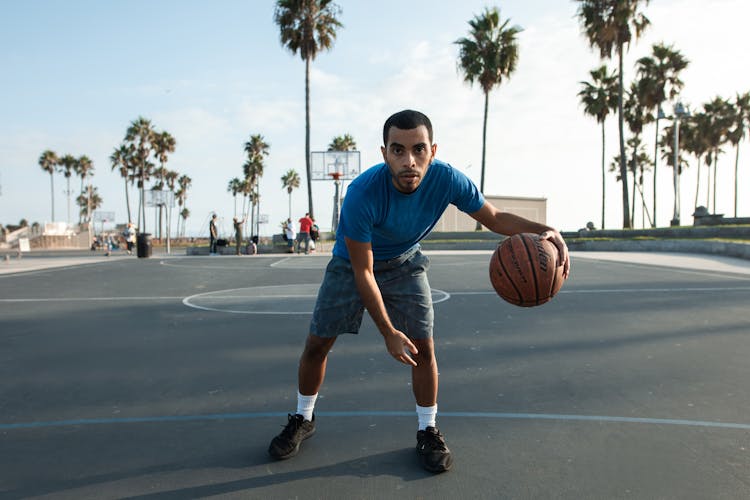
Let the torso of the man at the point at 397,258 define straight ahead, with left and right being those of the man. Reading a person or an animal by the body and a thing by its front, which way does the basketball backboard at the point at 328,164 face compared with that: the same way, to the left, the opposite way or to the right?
the same way

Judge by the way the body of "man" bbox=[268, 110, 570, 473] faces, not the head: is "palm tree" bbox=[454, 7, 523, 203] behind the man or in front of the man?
behind

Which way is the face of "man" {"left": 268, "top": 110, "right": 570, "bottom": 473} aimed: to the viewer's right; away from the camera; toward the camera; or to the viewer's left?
toward the camera

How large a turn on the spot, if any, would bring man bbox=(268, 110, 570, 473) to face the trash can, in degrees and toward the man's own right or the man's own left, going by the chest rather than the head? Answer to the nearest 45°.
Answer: approximately 135° to the man's own right

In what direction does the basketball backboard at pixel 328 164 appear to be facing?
toward the camera

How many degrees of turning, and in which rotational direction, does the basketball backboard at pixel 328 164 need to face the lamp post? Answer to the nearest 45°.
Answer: approximately 90° to its left

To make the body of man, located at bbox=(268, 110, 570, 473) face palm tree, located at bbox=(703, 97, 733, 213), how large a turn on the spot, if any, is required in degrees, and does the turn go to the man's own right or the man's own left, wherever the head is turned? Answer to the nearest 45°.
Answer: approximately 135° to the man's own left

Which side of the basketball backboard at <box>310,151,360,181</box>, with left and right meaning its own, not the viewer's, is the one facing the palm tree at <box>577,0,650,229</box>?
left

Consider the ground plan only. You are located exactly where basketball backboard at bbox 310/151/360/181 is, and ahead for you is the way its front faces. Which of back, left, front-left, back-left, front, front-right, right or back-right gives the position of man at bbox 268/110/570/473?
front

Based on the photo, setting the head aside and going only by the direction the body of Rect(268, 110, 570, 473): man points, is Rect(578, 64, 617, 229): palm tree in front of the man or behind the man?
behind

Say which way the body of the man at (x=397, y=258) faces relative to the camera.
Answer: toward the camera

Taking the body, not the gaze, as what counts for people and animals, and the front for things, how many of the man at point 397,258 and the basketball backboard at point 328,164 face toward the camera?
2
